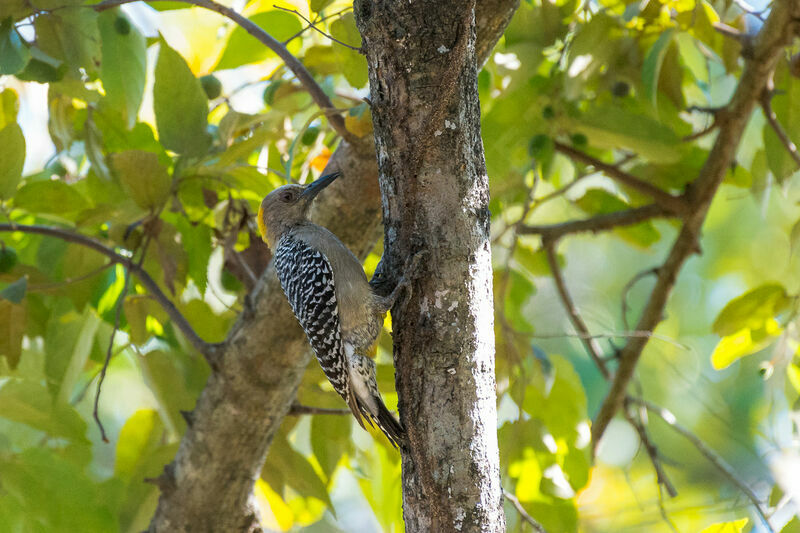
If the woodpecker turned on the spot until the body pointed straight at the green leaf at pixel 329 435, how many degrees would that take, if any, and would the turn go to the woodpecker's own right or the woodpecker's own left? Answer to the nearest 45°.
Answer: approximately 90° to the woodpecker's own left

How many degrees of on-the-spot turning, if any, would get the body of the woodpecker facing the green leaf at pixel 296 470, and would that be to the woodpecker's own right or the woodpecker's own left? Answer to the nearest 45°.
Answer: approximately 90° to the woodpecker's own left

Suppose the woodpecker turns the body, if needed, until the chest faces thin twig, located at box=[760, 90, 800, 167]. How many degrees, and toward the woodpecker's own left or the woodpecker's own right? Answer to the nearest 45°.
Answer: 0° — it already faces it

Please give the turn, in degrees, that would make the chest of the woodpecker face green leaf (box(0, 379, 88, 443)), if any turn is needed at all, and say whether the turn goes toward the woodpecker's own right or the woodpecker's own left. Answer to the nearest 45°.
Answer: approximately 180°

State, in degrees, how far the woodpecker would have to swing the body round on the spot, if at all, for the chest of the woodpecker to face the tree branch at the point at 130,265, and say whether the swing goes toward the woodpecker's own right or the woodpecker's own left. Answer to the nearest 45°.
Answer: approximately 180°

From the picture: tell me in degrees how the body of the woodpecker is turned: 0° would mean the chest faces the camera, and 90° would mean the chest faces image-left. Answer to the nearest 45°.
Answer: approximately 270°

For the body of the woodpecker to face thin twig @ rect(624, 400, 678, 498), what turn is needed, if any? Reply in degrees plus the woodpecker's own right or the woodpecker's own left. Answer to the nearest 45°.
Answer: approximately 45° to the woodpecker's own left

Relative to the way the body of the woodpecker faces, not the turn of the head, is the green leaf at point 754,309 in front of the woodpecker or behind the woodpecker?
in front

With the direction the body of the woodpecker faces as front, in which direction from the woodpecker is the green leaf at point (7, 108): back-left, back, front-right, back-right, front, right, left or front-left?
back

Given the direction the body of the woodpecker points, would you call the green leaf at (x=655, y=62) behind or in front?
in front

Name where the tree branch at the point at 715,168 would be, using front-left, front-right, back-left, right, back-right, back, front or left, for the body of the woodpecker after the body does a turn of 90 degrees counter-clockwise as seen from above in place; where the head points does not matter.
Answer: right

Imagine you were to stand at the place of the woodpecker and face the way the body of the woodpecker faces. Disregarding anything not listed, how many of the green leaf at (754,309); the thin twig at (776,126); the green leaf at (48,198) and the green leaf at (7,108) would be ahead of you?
2

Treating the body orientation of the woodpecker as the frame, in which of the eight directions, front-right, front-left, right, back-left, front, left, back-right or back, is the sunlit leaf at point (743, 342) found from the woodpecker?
front

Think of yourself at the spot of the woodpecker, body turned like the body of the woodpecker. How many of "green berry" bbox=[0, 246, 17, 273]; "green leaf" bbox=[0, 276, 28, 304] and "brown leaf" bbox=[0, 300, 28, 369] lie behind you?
3
